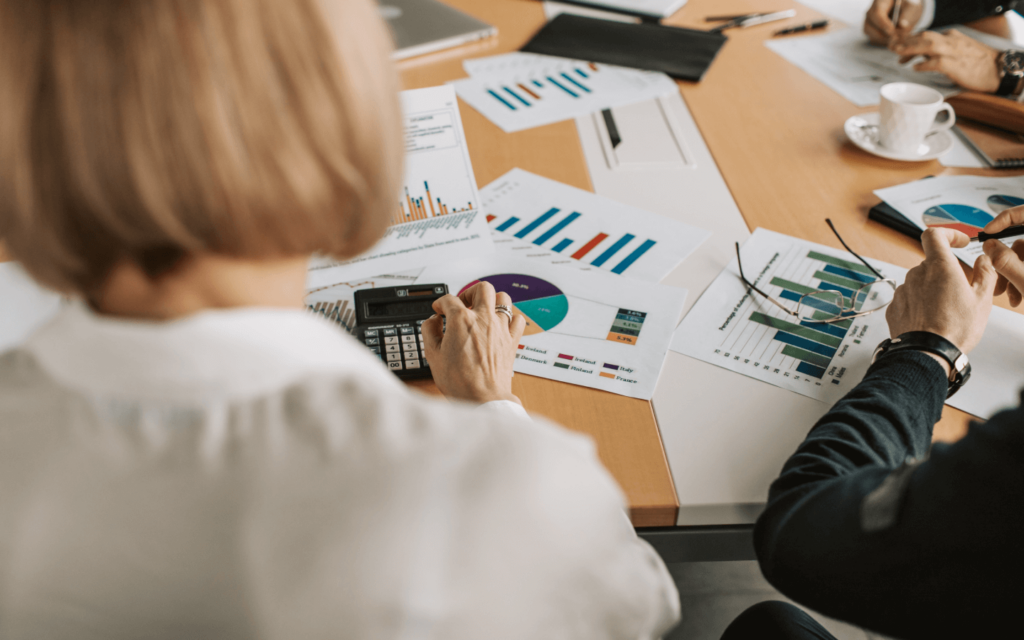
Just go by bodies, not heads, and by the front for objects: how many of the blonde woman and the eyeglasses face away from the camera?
1

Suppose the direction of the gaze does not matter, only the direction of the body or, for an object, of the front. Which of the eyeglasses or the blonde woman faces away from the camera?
the blonde woman

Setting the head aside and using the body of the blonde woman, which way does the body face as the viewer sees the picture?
away from the camera

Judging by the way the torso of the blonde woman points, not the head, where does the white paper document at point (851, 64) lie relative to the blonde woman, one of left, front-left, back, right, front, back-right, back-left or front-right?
front-right

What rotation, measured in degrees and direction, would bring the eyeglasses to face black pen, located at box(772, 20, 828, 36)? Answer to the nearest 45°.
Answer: approximately 135° to its left

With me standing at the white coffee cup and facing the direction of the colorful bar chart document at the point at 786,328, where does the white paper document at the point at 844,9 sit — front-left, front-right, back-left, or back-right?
back-right

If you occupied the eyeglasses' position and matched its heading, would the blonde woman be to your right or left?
on your right

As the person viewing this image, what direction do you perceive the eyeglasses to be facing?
facing the viewer and to the right of the viewer

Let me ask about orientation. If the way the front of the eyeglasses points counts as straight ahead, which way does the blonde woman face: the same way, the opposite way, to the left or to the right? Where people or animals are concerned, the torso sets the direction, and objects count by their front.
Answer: the opposite way

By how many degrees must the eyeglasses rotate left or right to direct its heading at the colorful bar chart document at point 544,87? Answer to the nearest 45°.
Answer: approximately 180°

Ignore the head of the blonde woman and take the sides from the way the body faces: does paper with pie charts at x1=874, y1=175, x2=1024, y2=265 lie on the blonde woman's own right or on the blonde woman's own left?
on the blonde woman's own right
